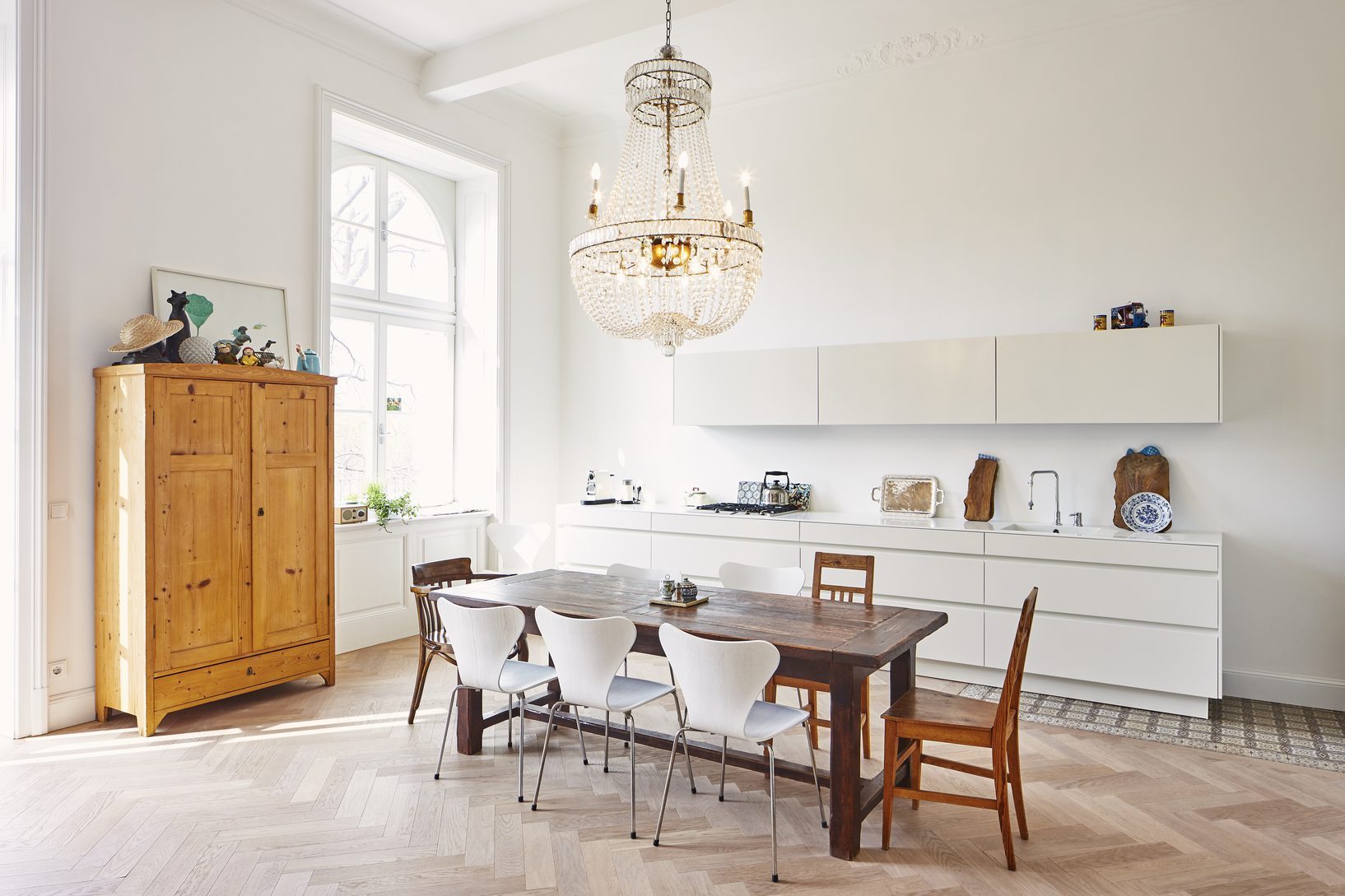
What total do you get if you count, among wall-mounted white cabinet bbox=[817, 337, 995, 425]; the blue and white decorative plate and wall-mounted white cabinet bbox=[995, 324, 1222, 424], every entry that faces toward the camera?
3

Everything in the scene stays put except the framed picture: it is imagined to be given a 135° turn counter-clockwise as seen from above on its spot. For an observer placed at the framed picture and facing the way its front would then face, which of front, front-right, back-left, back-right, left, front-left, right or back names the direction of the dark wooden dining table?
back-right

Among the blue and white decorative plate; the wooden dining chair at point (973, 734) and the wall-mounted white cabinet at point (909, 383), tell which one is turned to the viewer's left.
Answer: the wooden dining chair

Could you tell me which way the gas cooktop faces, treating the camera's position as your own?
facing the viewer and to the left of the viewer

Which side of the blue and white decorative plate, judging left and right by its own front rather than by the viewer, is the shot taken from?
front

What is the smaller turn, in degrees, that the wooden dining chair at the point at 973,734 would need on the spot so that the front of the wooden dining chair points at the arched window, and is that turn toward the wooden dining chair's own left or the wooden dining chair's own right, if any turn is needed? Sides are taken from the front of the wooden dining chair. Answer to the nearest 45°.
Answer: approximately 45° to the wooden dining chair's own right

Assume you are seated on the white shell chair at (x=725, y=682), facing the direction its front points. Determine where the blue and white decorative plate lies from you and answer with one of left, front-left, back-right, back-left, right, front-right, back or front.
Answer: front

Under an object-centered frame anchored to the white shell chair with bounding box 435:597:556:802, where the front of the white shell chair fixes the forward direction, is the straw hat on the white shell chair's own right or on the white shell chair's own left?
on the white shell chair's own left

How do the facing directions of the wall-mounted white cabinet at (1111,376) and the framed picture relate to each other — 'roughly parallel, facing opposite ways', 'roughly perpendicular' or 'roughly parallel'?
roughly perpendicular

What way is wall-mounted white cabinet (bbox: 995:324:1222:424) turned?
toward the camera

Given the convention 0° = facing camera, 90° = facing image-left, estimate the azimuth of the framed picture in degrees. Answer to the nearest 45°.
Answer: approximately 315°

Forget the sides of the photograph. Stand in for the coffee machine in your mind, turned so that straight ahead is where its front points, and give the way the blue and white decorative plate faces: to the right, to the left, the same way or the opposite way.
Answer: the same way

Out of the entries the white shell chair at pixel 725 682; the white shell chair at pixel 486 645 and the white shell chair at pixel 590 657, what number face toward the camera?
0

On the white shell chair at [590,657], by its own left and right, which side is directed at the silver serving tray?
front

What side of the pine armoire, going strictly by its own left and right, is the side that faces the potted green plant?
left

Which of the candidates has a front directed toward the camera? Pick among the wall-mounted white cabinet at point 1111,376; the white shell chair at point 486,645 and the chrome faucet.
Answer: the wall-mounted white cabinet

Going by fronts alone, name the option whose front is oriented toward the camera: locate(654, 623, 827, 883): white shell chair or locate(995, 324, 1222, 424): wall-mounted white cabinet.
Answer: the wall-mounted white cabinet

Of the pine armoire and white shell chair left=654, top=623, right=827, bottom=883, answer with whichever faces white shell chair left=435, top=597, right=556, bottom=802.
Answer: the pine armoire

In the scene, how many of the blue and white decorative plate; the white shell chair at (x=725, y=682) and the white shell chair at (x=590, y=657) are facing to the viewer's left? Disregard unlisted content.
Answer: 0
